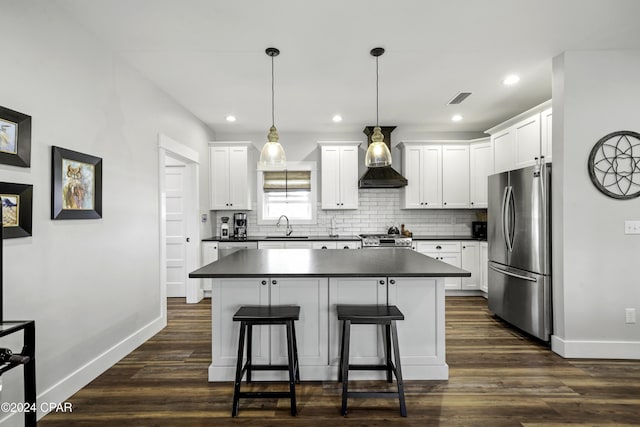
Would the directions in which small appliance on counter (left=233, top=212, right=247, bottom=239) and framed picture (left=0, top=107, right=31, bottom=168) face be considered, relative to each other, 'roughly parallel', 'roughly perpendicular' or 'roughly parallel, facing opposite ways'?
roughly perpendicular

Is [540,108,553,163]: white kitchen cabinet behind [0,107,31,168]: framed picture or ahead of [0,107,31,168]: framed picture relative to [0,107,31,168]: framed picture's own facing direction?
ahead

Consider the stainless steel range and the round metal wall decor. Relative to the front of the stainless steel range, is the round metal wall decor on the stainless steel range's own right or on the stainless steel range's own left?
on the stainless steel range's own left

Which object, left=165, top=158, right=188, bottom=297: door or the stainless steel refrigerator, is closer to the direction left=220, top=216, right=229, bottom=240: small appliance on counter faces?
the stainless steel refrigerator

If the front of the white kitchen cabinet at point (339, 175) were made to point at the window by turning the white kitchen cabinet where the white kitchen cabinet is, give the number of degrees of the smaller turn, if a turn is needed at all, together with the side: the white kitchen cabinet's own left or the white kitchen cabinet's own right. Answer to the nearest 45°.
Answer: approximately 90° to the white kitchen cabinet's own right

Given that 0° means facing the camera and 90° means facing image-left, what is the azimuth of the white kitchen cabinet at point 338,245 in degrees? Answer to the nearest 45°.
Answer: approximately 0°

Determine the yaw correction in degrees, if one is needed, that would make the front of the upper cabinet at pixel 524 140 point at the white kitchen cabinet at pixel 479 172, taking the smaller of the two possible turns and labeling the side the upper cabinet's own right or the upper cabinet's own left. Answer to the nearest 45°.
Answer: approximately 90° to the upper cabinet's own right

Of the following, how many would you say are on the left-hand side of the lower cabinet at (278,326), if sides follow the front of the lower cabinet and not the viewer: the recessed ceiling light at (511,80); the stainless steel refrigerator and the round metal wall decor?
3

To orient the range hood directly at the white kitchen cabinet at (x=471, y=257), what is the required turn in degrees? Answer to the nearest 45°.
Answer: approximately 90° to its left

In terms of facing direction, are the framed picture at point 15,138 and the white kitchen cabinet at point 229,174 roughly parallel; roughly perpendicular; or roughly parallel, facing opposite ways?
roughly perpendicular

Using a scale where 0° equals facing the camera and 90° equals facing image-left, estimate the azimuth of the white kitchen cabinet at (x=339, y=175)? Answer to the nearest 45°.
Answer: approximately 0°

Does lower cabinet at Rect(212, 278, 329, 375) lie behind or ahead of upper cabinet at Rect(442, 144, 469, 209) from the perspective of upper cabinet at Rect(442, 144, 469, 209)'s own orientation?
ahead
